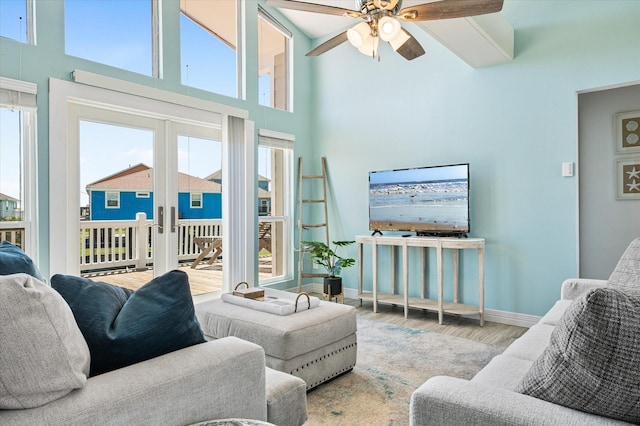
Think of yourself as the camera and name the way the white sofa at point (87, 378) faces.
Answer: facing away from the viewer and to the right of the viewer

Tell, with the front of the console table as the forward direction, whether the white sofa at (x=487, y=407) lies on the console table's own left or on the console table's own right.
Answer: on the console table's own left

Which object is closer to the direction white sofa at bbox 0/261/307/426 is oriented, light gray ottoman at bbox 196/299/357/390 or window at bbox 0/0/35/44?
the light gray ottoman

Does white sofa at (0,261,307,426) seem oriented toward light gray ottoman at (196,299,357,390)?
yes

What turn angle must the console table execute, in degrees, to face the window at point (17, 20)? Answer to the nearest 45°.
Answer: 0° — it already faces it

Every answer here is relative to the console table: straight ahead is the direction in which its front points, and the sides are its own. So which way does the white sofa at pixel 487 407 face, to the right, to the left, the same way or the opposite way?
to the right

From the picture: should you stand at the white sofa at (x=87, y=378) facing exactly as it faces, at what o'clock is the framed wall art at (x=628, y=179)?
The framed wall art is roughly at 1 o'clock from the white sofa.

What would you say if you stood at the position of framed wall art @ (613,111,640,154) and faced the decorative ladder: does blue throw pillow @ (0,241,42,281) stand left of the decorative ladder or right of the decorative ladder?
left

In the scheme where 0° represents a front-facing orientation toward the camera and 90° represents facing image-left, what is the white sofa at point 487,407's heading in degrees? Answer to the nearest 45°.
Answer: approximately 135°
